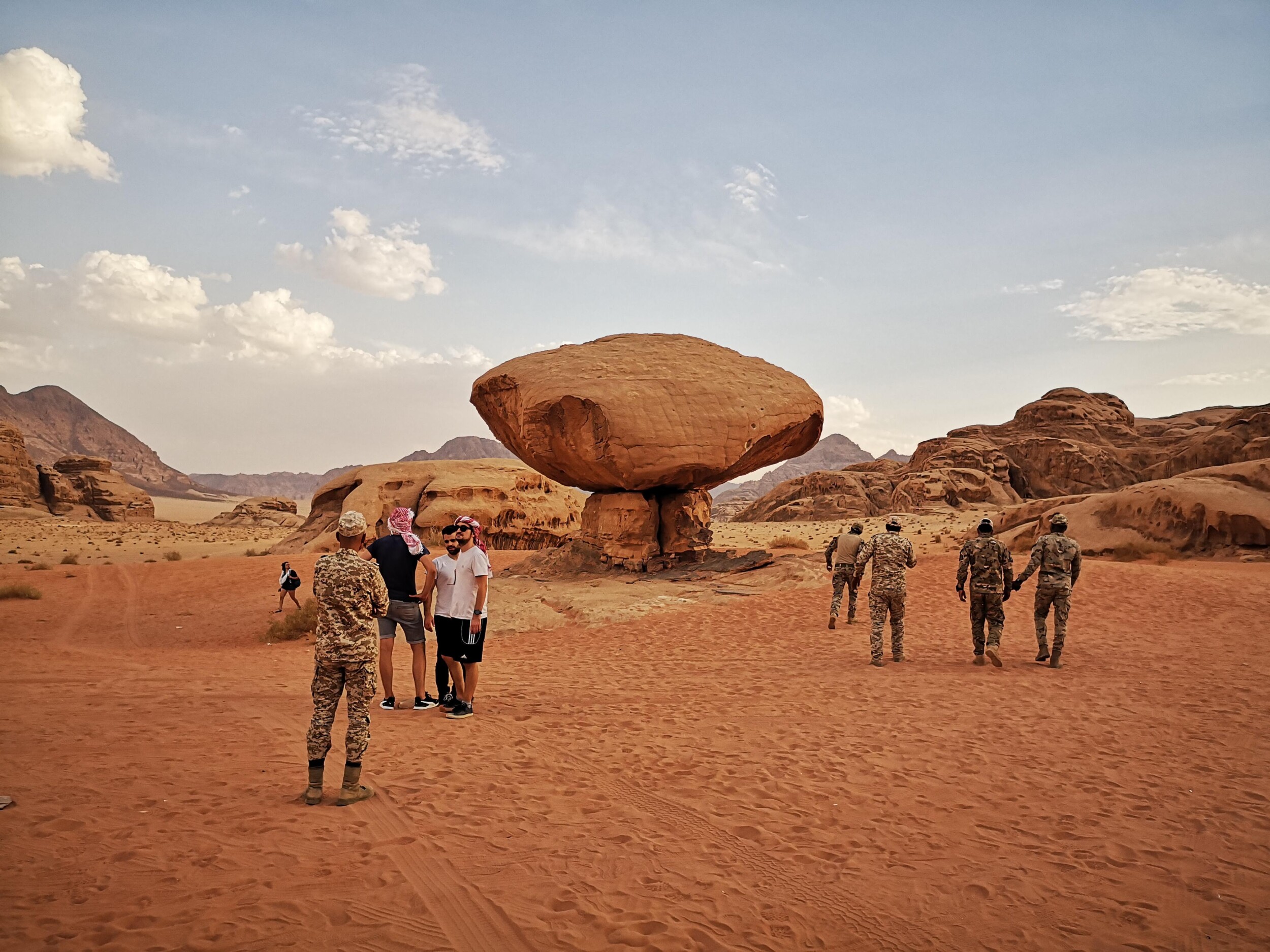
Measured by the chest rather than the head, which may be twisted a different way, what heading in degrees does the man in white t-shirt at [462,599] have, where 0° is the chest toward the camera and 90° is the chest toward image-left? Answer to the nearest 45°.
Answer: approximately 45°

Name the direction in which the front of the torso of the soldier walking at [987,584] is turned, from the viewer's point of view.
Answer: away from the camera

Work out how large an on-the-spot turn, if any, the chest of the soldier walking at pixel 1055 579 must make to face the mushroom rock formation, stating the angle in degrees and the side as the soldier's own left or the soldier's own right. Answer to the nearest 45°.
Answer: approximately 45° to the soldier's own left

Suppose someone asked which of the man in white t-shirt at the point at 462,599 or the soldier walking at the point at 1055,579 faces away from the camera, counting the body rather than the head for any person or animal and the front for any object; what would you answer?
the soldier walking

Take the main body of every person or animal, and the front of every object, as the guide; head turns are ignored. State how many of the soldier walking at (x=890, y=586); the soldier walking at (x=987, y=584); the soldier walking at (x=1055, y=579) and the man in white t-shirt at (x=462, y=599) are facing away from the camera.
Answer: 3

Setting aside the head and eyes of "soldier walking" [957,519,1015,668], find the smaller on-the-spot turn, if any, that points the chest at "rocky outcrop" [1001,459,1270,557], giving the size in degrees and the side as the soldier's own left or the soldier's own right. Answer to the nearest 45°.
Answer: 0° — they already face it

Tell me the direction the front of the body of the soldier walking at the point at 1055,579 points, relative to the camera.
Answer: away from the camera

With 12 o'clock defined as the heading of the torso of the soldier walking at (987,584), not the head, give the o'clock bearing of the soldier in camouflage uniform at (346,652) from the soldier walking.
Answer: The soldier in camouflage uniform is roughly at 7 o'clock from the soldier walking.

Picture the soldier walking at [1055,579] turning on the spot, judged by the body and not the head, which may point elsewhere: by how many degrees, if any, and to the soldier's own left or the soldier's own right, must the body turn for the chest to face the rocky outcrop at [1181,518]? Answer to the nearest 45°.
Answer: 0° — they already face it

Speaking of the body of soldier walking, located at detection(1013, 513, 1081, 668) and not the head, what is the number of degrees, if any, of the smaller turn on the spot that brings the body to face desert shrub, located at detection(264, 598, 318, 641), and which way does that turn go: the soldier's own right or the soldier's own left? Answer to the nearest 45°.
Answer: approximately 90° to the soldier's own left

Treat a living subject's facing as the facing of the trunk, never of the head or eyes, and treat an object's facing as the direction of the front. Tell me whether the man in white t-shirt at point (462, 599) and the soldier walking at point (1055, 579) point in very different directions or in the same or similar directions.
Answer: very different directions

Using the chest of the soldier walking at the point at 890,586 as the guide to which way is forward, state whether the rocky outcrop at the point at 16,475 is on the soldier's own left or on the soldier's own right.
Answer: on the soldier's own left

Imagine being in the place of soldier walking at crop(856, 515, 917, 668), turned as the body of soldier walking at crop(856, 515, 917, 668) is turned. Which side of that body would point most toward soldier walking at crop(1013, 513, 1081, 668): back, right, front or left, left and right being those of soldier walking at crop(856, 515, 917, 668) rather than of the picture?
right

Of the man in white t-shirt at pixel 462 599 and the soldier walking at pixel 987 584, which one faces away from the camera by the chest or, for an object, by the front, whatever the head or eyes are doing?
the soldier walking

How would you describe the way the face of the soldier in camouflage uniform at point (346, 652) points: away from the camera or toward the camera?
away from the camera

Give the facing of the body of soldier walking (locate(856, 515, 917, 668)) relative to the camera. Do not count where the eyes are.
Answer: away from the camera
